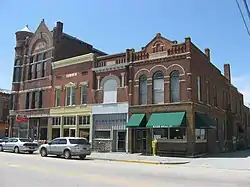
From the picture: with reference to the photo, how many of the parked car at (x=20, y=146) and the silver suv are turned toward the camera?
0

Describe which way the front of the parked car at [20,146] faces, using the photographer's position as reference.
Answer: facing away from the viewer and to the left of the viewer

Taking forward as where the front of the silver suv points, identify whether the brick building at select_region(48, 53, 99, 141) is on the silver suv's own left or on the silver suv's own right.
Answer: on the silver suv's own right

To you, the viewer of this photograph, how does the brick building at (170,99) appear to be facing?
facing the viewer and to the left of the viewer

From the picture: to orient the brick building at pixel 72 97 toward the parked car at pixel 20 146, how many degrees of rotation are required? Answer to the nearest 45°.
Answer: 0° — it already faces it

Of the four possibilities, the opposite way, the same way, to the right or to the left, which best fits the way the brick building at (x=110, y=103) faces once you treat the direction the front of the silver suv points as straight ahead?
to the left

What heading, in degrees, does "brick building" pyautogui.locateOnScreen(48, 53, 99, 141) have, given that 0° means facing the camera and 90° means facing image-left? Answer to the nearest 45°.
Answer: approximately 45°

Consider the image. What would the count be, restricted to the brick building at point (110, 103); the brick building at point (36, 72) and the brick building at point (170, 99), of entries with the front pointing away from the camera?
0

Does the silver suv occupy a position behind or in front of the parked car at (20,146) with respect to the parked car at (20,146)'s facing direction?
behind

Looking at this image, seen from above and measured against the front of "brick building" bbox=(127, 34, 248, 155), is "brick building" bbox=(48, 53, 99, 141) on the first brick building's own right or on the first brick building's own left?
on the first brick building's own right

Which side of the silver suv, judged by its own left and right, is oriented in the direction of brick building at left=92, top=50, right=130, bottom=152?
right

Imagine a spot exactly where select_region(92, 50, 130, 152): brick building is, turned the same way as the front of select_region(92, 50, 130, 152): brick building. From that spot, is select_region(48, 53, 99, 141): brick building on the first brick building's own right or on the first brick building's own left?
on the first brick building's own right

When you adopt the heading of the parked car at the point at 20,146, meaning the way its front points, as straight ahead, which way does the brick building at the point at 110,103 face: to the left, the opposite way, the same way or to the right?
to the left
